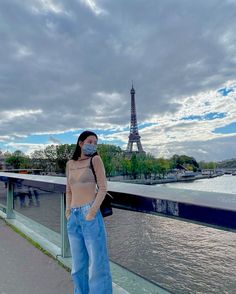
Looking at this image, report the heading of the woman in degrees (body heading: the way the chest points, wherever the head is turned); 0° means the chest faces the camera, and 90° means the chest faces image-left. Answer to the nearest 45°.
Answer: approximately 45°
